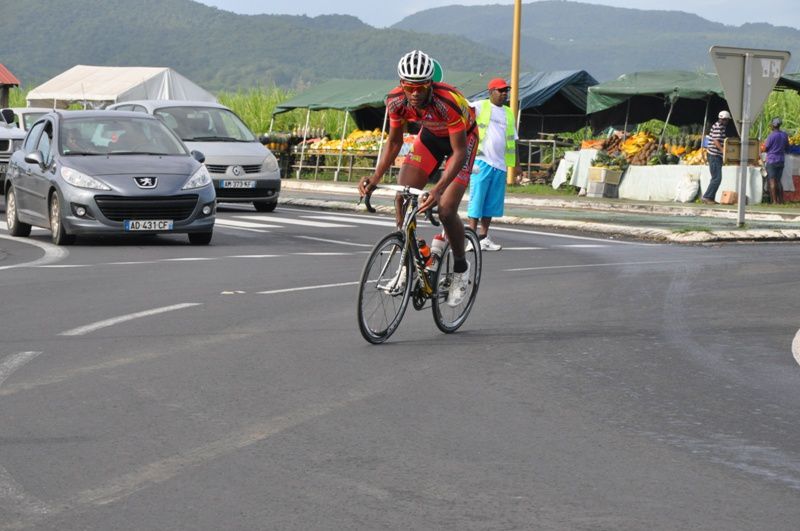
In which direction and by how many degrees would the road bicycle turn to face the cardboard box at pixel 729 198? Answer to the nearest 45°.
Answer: approximately 135° to its right

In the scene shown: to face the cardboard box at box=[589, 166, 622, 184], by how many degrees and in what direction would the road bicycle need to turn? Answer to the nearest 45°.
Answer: approximately 135° to its right

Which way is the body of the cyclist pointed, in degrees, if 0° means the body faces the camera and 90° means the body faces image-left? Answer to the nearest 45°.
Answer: approximately 45°

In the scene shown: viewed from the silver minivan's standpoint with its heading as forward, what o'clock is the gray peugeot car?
The gray peugeot car is roughly at 2 o'clock from the silver minivan.
